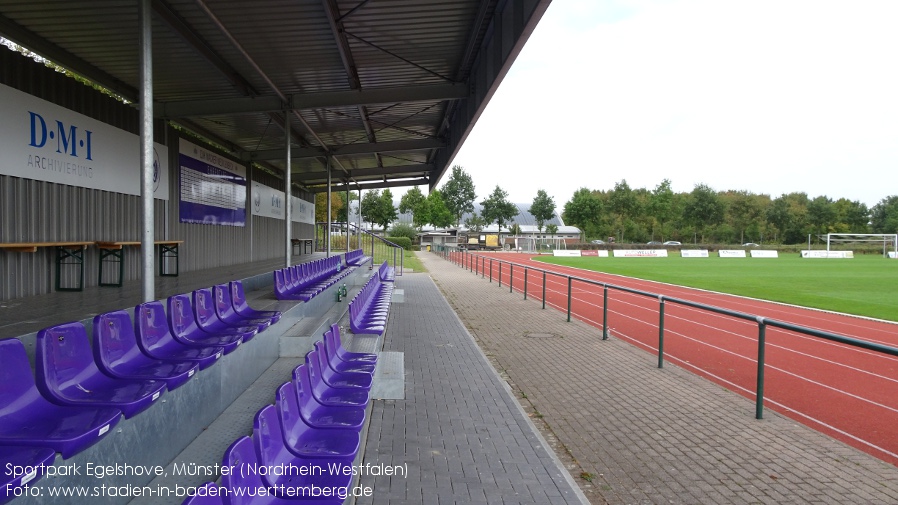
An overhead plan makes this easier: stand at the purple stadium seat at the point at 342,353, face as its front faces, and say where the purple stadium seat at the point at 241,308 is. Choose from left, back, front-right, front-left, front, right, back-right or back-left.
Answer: back-left

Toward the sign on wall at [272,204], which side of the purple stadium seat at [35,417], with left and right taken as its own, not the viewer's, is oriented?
left

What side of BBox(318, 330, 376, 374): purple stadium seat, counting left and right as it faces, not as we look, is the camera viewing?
right

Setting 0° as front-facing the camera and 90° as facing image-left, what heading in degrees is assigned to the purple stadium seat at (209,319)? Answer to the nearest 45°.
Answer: approximately 270°

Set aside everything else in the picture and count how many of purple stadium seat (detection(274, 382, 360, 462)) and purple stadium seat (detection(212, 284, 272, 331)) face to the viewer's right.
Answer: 2

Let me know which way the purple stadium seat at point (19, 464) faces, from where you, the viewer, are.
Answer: facing the viewer and to the right of the viewer

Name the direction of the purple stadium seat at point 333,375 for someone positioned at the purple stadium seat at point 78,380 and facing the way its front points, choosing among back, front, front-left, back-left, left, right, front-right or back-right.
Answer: front-left

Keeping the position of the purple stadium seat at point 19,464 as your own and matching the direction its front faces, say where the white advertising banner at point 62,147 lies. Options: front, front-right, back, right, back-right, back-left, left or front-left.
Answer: back-left

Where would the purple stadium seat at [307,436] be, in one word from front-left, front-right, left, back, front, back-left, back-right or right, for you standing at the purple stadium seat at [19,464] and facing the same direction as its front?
front-left

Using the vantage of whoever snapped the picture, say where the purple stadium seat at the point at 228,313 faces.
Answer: facing to the right of the viewer

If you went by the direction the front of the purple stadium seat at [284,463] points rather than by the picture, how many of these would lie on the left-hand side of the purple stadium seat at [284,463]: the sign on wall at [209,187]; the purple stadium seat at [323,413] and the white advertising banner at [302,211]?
3

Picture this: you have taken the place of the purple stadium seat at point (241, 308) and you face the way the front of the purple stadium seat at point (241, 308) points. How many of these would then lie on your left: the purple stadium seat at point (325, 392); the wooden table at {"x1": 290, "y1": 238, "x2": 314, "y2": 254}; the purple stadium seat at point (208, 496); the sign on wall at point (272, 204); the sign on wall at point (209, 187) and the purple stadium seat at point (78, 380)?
3

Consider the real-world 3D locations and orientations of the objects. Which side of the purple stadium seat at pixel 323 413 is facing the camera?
right

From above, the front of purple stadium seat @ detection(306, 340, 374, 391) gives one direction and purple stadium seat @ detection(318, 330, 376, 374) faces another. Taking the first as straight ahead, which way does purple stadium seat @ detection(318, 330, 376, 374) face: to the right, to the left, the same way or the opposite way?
the same way

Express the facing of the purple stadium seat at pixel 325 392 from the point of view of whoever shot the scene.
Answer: facing to the right of the viewer

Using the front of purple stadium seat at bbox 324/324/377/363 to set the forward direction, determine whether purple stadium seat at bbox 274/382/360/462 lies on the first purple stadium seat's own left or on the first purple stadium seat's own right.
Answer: on the first purple stadium seat's own right

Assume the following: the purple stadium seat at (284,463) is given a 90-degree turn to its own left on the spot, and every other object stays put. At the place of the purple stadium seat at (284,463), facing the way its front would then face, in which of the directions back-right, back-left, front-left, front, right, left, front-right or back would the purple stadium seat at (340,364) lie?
front

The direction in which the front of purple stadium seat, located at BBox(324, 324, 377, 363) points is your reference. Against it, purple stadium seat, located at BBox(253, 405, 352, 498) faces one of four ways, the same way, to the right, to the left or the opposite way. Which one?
the same way

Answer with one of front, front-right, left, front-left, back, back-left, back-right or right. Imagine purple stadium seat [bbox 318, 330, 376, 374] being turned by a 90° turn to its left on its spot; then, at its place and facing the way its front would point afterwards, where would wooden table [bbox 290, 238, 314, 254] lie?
front

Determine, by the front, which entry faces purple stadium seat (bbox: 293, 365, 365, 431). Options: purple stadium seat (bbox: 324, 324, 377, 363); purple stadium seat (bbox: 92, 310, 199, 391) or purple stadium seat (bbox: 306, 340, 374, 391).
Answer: purple stadium seat (bbox: 92, 310, 199, 391)

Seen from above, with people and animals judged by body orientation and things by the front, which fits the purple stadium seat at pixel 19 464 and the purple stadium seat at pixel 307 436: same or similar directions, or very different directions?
same or similar directions

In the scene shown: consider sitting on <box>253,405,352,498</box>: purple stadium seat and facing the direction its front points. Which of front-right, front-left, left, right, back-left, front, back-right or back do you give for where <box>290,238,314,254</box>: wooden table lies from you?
left

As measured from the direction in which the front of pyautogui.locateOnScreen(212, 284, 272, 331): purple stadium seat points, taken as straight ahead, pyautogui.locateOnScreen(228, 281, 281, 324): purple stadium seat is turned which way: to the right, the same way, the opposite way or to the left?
the same way

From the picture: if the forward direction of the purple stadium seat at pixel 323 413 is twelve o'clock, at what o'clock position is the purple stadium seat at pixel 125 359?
the purple stadium seat at pixel 125 359 is roughly at 7 o'clock from the purple stadium seat at pixel 323 413.

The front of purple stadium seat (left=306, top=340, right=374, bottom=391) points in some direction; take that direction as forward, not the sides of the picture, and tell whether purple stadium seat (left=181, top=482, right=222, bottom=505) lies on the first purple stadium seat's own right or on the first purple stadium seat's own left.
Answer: on the first purple stadium seat's own right

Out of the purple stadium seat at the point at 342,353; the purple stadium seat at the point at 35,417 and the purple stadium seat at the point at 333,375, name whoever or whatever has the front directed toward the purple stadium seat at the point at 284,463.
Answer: the purple stadium seat at the point at 35,417

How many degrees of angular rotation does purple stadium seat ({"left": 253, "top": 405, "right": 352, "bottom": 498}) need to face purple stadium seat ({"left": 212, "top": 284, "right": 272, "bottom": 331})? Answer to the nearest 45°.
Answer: approximately 90° to its left
